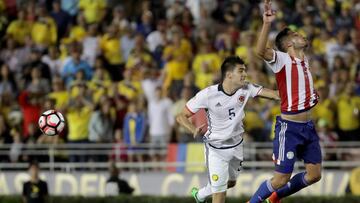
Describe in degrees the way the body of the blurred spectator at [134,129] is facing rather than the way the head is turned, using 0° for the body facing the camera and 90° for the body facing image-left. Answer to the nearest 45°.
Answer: approximately 0°

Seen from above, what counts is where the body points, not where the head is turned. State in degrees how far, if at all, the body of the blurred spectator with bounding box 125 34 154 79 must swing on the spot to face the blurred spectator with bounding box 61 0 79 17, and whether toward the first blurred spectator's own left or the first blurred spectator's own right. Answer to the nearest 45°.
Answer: approximately 135° to the first blurred spectator's own right

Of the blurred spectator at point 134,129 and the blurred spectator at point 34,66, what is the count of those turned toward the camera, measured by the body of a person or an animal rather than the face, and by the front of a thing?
2

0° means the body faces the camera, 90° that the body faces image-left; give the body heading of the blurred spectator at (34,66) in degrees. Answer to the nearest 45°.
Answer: approximately 0°

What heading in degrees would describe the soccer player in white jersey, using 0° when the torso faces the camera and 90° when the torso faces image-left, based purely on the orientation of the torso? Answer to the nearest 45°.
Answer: approximately 315°
